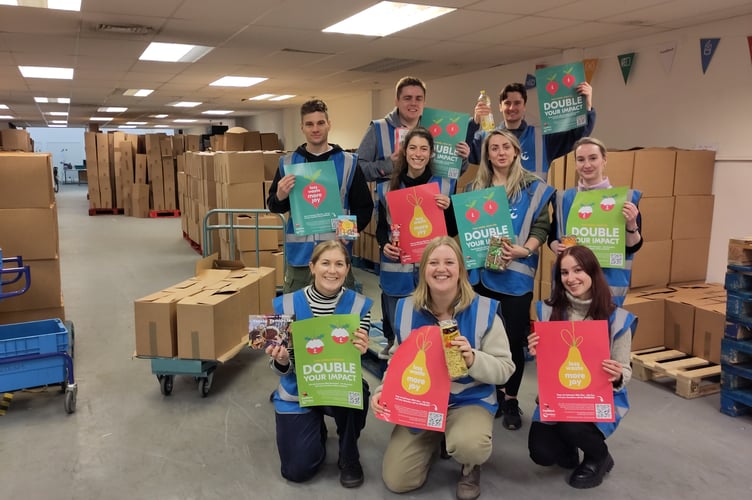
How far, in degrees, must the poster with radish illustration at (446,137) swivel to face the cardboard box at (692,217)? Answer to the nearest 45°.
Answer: approximately 135° to its left

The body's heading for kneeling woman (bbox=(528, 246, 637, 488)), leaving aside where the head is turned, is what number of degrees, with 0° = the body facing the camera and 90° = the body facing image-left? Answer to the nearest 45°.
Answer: approximately 45°

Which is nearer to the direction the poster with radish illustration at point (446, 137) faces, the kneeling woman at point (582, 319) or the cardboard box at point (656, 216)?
the kneeling woman

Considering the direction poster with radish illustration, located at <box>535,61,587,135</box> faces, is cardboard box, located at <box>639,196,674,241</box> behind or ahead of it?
behind

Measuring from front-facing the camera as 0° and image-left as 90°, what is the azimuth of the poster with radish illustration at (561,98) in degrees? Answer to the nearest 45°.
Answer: approximately 0°

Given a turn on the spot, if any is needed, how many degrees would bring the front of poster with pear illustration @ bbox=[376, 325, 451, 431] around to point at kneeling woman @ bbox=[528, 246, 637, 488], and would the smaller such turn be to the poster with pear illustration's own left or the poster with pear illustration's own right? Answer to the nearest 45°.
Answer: approximately 135° to the poster with pear illustration's own left
